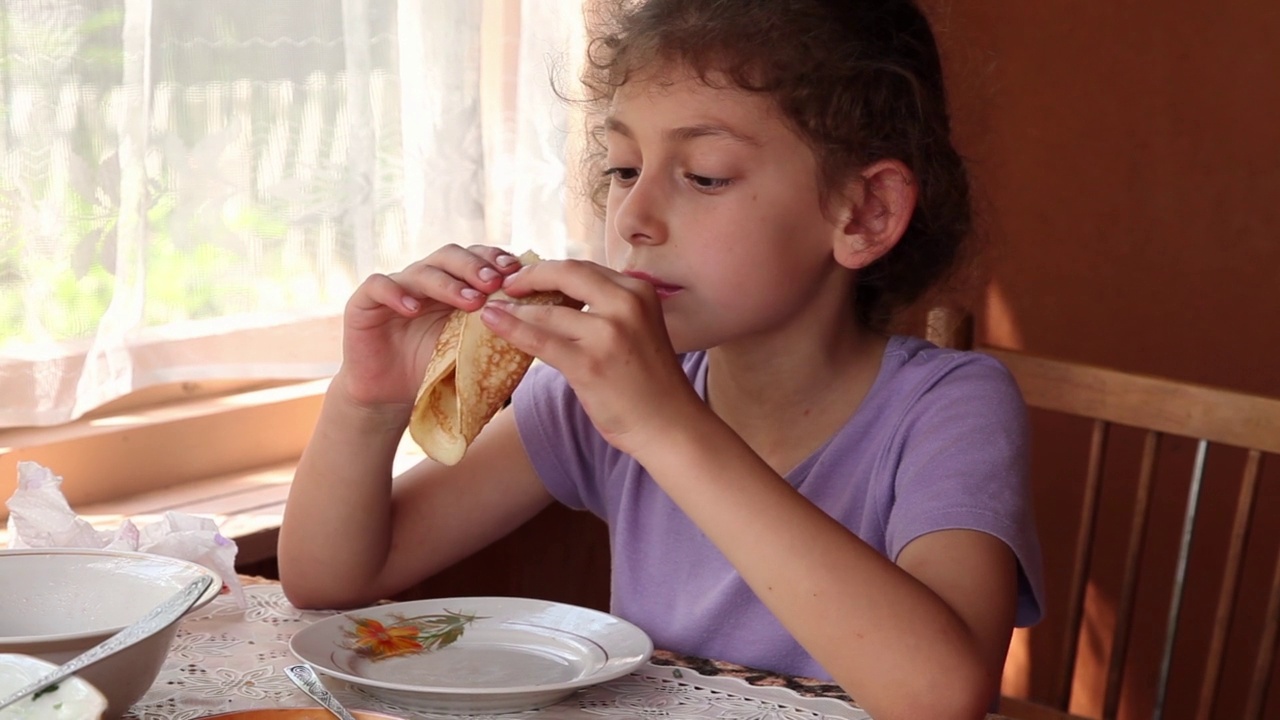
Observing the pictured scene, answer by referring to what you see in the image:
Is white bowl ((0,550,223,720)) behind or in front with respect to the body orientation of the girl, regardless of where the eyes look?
in front

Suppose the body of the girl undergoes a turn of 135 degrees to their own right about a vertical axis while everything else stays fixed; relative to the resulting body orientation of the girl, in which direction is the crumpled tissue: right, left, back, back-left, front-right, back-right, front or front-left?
left

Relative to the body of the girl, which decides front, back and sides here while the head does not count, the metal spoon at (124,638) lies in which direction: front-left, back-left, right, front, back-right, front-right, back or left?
front

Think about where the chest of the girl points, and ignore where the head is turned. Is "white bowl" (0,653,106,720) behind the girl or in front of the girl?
in front

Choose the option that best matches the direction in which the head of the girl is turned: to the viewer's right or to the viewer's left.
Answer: to the viewer's left

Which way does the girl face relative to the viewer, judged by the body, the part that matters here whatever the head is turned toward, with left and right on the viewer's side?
facing the viewer and to the left of the viewer
